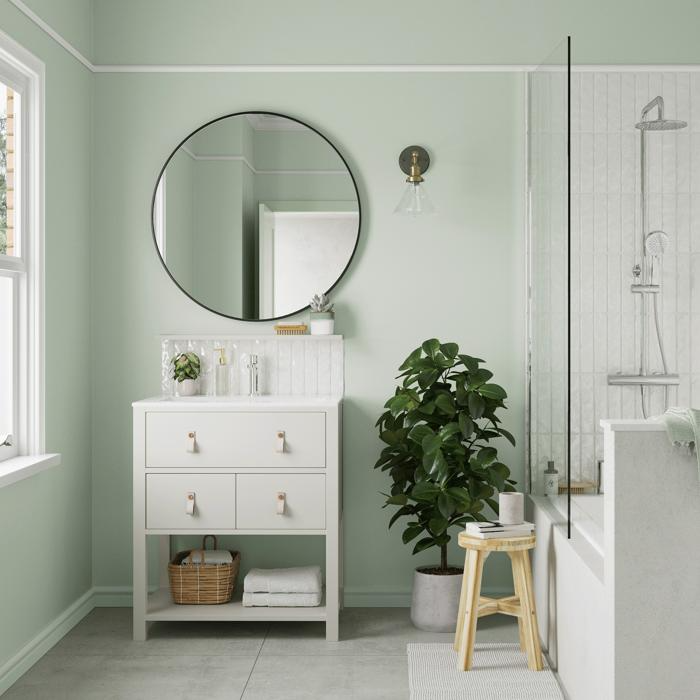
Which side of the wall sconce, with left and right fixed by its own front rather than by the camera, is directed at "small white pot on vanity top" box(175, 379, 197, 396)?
right

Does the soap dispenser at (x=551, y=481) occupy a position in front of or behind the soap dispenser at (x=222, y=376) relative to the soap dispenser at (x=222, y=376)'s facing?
behind

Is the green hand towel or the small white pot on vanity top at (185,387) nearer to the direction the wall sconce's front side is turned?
the green hand towel

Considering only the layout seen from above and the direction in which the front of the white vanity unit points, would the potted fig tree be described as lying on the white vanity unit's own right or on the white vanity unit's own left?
on the white vanity unit's own left

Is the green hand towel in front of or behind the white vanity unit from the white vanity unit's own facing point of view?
in front

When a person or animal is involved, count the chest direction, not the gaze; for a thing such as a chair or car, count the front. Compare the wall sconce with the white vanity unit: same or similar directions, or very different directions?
same or similar directions

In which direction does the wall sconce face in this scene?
toward the camera
